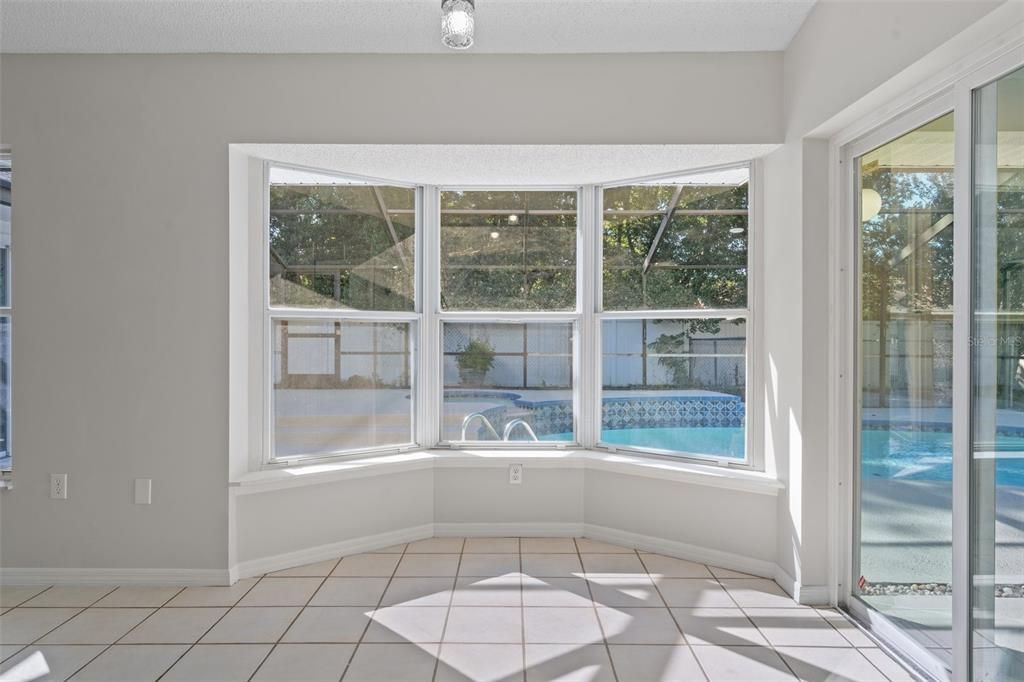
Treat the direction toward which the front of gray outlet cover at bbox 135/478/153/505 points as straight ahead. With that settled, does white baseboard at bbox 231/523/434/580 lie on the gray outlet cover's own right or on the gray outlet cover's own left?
on the gray outlet cover's own left

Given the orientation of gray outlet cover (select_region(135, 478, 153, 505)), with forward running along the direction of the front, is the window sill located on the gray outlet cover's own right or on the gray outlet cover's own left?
on the gray outlet cover's own left

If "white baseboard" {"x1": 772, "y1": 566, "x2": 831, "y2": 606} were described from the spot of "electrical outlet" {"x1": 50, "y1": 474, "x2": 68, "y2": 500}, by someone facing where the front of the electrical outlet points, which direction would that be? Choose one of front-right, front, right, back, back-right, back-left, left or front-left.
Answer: front-left

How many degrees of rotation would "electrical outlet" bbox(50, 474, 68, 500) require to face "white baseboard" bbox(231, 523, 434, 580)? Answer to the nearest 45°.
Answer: approximately 90° to its left

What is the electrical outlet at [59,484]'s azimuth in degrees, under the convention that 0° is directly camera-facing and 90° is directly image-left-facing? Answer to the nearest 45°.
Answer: approximately 0°

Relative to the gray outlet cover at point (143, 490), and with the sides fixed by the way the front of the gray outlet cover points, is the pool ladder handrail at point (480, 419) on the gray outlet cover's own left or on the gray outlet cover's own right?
on the gray outlet cover's own left

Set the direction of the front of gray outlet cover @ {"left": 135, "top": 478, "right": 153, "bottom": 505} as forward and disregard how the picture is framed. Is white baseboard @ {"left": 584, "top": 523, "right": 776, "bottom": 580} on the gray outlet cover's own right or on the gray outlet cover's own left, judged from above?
on the gray outlet cover's own left

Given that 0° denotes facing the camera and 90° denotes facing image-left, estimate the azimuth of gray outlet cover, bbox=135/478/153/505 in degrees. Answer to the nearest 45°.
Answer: approximately 0°

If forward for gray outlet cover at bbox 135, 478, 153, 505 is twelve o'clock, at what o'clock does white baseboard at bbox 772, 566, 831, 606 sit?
The white baseboard is roughly at 10 o'clock from the gray outlet cover.
